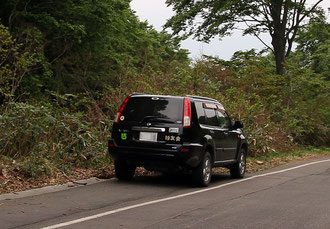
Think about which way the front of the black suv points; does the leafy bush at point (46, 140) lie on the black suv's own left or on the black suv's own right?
on the black suv's own left

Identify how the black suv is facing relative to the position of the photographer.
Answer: facing away from the viewer and to the right of the viewer
